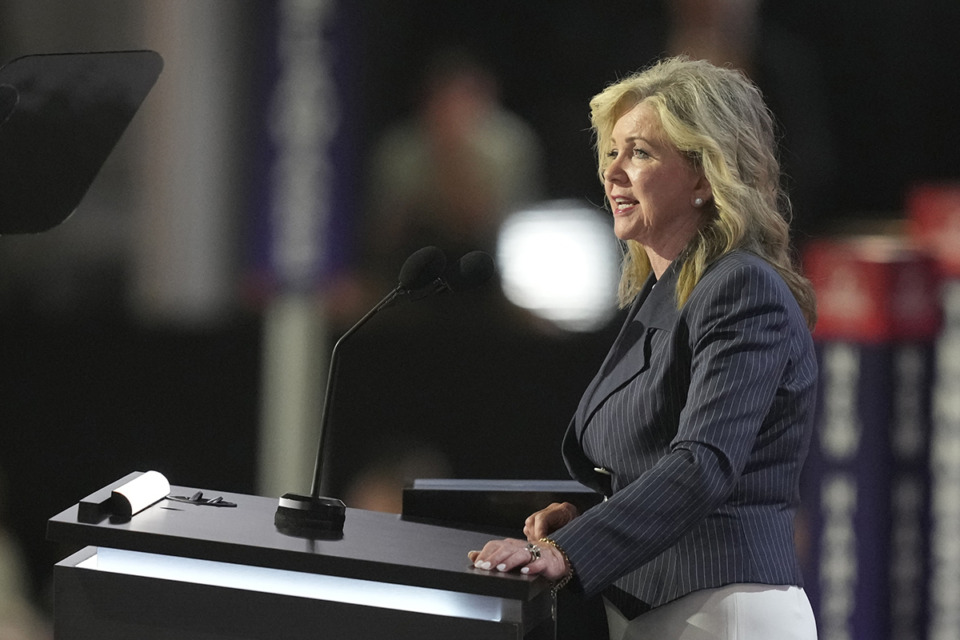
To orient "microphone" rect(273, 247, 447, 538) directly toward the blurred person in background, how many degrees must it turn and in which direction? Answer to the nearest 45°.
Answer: approximately 90° to its left

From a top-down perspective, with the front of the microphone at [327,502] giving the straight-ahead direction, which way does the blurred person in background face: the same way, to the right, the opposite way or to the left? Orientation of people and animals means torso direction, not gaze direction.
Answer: to the right

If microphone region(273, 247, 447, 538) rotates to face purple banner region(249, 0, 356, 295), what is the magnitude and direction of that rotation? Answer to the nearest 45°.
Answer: approximately 90° to its left

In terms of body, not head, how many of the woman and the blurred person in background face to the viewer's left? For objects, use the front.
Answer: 1

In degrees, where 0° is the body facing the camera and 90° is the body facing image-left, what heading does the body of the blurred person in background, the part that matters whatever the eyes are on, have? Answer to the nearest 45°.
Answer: approximately 0°

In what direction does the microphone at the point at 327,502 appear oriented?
to the viewer's right

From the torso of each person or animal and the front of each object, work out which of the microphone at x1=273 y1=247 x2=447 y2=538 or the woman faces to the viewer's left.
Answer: the woman

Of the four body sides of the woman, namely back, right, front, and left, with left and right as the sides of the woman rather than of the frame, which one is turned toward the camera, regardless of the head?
left
